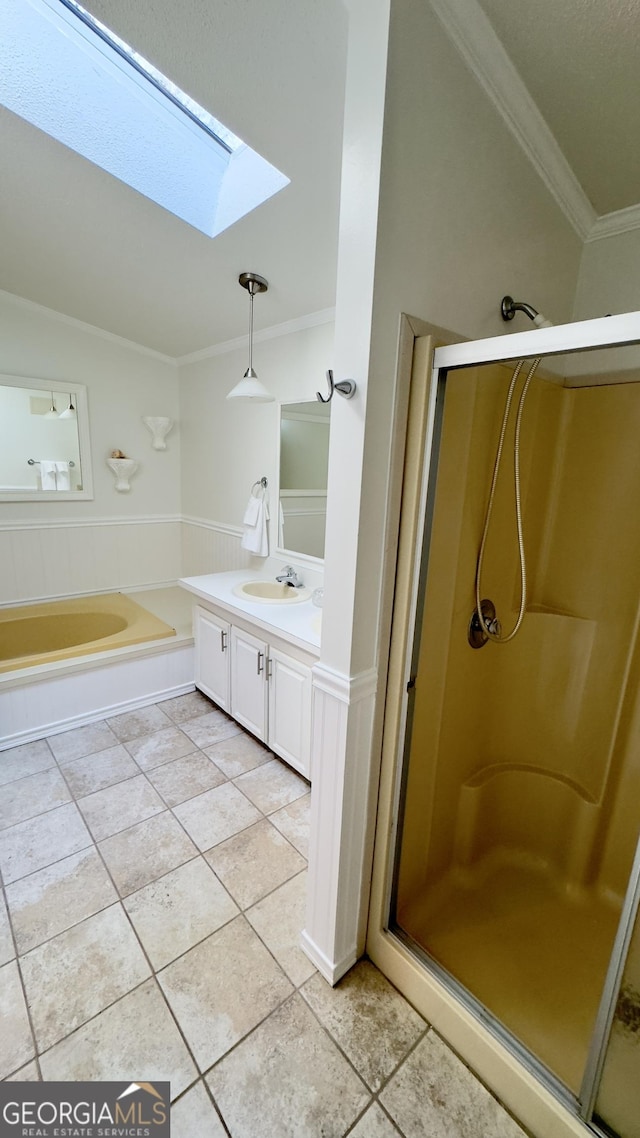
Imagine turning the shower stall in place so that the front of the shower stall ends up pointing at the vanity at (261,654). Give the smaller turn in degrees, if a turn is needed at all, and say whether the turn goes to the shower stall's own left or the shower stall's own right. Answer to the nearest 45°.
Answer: approximately 45° to the shower stall's own right

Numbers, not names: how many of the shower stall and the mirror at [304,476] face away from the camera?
0

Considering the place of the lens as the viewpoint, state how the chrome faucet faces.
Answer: facing the viewer and to the left of the viewer

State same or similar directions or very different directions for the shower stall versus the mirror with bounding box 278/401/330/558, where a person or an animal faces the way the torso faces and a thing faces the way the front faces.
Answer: same or similar directions
